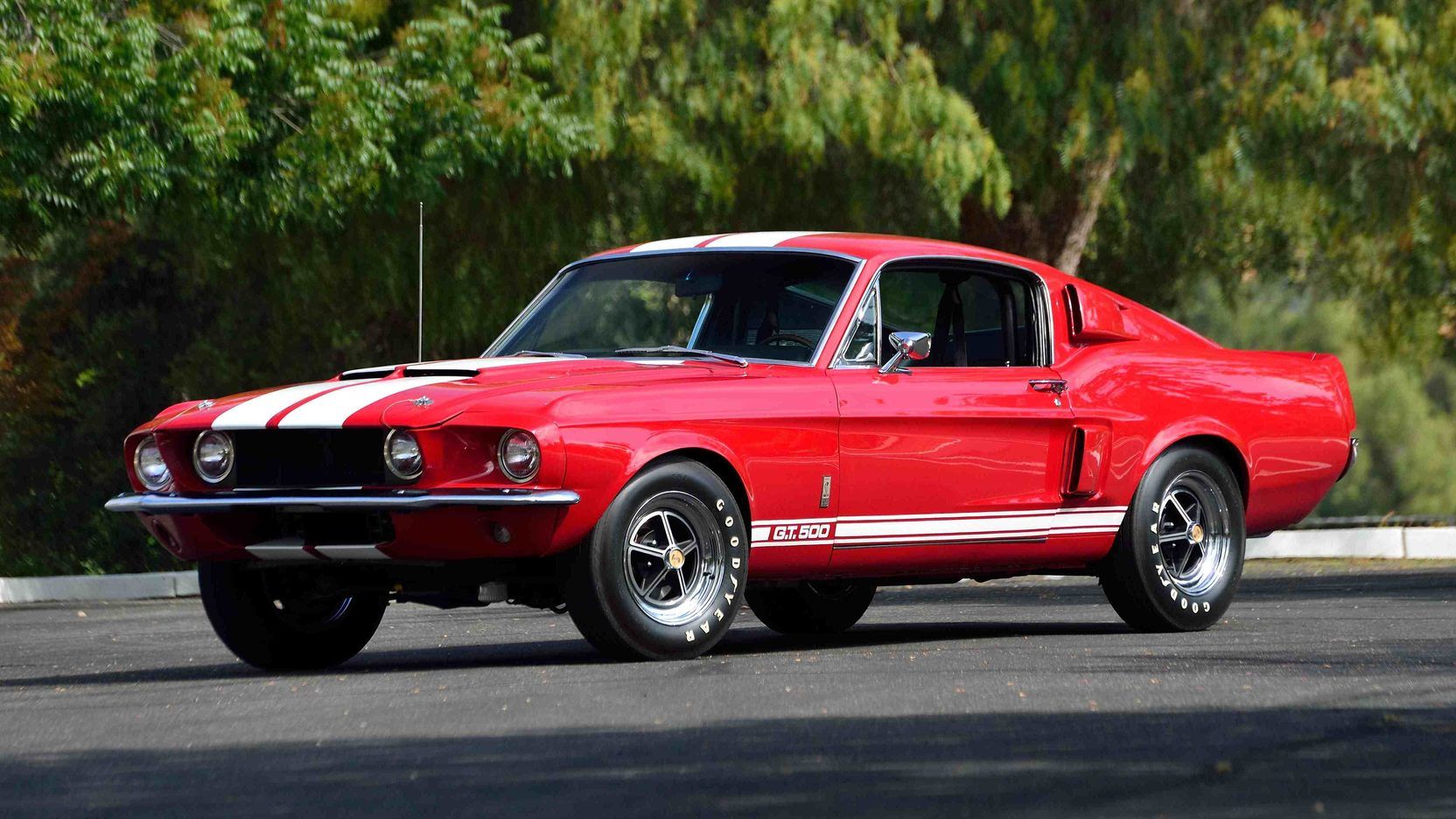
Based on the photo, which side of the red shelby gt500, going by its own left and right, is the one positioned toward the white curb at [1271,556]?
back

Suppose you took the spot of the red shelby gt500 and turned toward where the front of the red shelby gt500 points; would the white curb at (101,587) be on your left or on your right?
on your right

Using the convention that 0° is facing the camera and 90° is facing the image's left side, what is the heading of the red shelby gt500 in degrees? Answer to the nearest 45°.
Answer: approximately 45°
